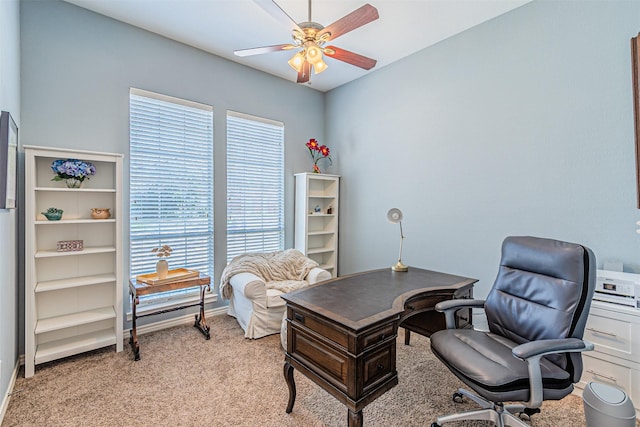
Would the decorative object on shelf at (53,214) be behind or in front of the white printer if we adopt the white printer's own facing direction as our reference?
in front

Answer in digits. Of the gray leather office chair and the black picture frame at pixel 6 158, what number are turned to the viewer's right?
1

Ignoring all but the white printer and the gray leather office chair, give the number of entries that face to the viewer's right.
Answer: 0

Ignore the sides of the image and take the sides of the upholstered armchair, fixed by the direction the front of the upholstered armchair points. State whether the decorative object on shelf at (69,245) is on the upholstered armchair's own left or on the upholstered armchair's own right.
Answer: on the upholstered armchair's own right

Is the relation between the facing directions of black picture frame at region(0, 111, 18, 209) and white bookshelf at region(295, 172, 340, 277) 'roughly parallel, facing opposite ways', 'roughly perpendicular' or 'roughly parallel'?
roughly perpendicular

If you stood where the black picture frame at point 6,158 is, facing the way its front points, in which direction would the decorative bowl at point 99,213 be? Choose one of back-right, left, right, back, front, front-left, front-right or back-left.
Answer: front-left

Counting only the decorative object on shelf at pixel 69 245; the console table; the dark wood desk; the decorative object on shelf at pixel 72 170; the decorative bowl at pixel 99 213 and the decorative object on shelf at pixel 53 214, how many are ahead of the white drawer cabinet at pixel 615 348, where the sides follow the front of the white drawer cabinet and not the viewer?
6

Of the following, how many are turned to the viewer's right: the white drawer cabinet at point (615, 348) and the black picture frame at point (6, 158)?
1

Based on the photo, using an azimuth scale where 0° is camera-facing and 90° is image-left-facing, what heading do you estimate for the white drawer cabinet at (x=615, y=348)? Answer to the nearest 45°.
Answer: approximately 45°

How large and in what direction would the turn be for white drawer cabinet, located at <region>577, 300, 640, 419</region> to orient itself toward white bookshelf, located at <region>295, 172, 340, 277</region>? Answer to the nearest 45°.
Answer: approximately 45° to its right

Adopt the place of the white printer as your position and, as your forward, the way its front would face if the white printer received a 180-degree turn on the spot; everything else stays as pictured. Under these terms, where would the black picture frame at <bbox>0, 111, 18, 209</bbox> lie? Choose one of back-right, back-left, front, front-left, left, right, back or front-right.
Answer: back

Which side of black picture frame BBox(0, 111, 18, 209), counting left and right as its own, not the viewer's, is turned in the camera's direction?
right

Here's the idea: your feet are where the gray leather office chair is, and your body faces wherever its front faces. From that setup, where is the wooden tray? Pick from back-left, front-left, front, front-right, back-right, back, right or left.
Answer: front-right

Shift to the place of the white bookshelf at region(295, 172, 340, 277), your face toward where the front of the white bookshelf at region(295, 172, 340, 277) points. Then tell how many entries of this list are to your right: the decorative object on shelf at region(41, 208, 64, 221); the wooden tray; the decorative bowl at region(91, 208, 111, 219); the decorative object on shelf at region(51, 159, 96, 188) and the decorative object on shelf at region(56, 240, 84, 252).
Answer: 5

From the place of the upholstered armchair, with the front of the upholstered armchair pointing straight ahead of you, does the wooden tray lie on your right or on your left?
on your right

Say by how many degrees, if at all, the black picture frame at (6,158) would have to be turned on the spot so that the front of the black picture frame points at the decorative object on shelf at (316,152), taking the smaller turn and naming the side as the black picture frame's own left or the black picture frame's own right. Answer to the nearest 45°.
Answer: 0° — it already faces it

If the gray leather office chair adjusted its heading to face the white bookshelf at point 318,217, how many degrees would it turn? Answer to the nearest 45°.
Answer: approximately 90° to its right

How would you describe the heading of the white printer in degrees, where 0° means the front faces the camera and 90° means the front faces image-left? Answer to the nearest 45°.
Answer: approximately 45°

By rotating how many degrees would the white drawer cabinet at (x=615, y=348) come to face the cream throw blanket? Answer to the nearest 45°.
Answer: approximately 45° to its right
